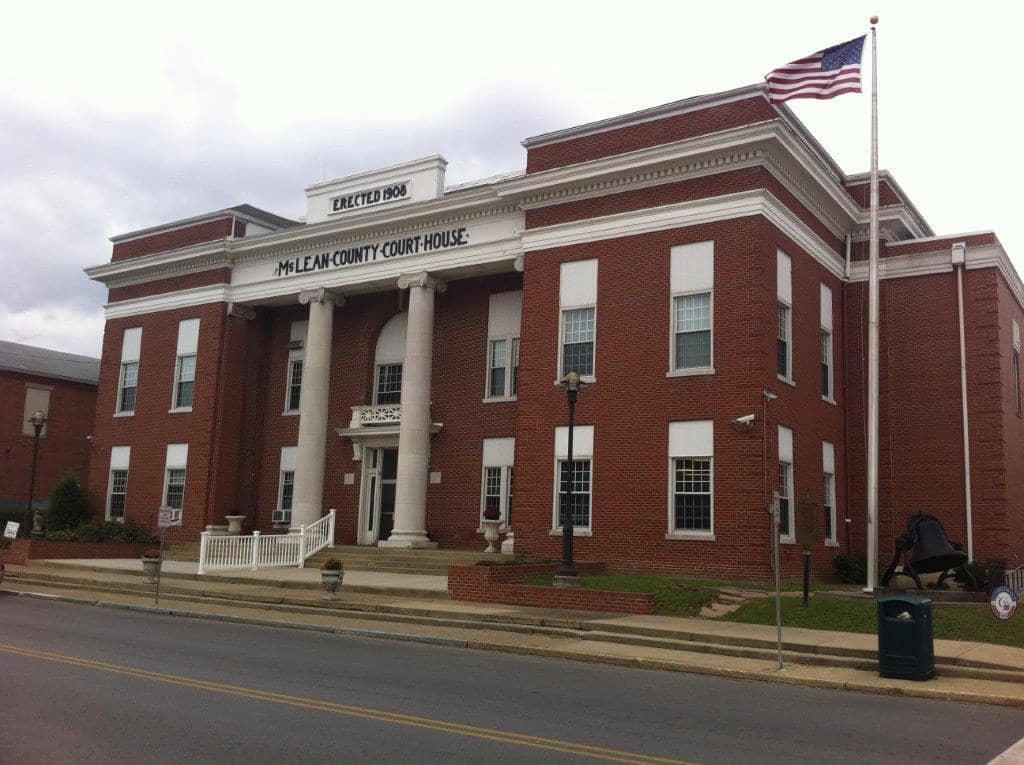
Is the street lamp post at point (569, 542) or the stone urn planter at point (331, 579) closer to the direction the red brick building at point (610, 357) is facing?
the stone urn planter

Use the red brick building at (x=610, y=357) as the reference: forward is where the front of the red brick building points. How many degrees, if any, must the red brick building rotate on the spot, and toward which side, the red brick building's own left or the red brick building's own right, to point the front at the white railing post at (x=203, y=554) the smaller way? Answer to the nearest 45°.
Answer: approximately 45° to the red brick building's own right

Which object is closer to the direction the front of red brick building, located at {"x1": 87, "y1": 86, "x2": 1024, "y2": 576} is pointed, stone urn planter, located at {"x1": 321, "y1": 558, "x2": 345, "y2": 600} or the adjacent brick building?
the stone urn planter

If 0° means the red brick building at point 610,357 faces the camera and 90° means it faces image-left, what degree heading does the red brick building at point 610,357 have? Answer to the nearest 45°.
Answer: approximately 45°

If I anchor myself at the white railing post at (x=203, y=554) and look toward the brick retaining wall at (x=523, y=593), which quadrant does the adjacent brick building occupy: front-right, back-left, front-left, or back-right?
back-left

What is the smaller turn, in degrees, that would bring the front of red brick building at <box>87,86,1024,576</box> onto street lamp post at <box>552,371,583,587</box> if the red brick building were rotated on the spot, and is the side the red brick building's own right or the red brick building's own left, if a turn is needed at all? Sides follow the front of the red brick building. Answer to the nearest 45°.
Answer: approximately 45° to the red brick building's own left

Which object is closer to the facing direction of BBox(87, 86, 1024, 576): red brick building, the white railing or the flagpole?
the white railing

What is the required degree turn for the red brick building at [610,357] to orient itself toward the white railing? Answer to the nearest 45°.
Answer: approximately 45° to its right

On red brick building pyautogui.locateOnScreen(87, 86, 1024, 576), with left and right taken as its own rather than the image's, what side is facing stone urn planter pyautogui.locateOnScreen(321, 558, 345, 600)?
front

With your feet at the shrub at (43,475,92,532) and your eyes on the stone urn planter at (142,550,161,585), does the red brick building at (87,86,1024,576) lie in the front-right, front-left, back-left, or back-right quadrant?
front-left

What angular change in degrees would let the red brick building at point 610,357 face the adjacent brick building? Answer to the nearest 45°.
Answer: approximately 90° to its right

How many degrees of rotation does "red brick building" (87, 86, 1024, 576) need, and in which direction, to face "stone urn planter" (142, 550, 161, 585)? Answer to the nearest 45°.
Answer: approximately 45° to its right

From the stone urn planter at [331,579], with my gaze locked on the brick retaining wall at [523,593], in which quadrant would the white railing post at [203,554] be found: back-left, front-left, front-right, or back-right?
back-left
